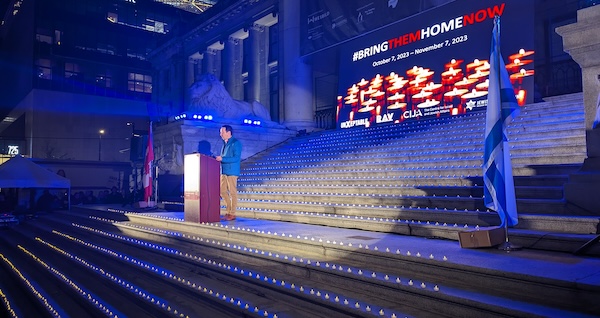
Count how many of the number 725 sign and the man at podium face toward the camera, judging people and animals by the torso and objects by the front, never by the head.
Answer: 1

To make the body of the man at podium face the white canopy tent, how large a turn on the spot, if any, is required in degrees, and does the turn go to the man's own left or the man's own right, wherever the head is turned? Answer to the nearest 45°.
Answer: approximately 45° to the man's own right

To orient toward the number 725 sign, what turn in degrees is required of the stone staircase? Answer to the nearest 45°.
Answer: approximately 90° to its right

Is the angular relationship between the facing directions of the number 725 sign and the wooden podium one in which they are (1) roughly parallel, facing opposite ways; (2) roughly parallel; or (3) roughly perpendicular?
roughly perpendicular

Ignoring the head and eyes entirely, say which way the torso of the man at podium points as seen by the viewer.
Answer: to the viewer's left

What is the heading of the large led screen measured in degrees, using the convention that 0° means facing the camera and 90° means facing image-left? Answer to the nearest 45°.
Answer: approximately 45°

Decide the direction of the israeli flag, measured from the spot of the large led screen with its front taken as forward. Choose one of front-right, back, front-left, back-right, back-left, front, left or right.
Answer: front-left
